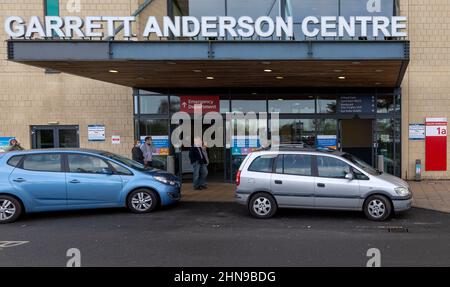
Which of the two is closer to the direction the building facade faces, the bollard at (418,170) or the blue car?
the blue car

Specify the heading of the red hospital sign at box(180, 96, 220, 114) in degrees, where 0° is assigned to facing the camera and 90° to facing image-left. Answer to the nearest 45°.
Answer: approximately 0°

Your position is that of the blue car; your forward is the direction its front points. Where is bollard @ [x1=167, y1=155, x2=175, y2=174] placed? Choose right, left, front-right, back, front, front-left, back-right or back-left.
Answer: front-left

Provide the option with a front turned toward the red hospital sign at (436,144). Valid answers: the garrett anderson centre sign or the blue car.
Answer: the blue car

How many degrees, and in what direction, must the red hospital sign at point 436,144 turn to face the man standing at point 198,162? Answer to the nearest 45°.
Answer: approximately 45° to its right

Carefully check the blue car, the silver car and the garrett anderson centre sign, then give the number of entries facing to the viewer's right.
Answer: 2

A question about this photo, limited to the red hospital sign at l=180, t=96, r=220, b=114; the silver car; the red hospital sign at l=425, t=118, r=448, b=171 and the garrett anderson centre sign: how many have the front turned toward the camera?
3

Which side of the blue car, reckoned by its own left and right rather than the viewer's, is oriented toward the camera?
right

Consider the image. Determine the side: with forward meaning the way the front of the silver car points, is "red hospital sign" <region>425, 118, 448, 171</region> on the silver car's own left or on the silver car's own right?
on the silver car's own left

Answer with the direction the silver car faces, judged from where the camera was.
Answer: facing to the right of the viewer

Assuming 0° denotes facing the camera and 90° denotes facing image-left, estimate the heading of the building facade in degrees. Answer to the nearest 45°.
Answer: approximately 0°

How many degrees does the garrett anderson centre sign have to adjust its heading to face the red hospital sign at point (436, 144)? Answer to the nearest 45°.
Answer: approximately 135° to its left
